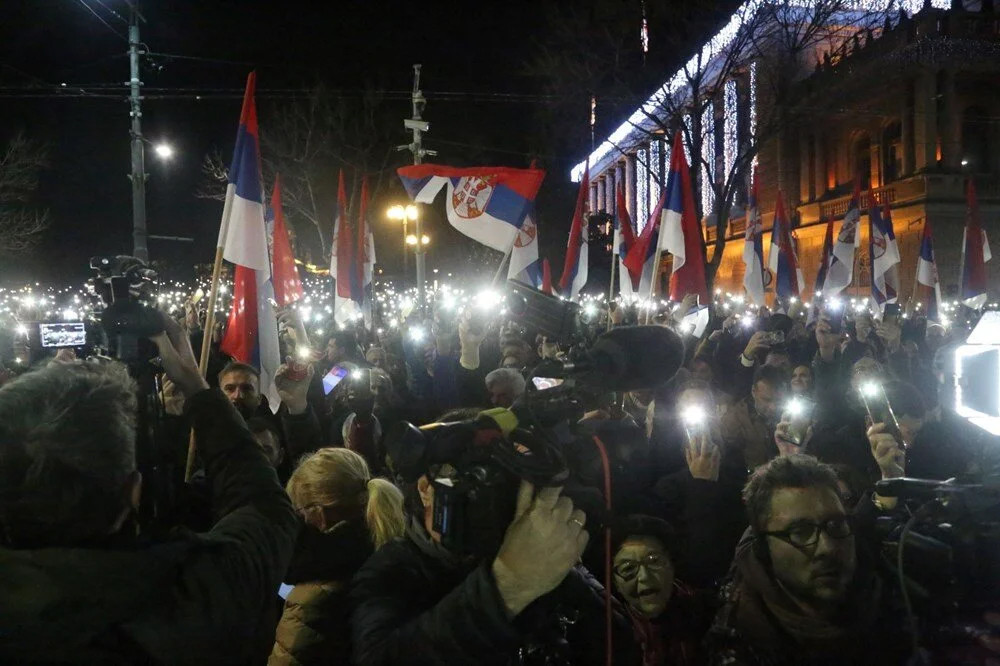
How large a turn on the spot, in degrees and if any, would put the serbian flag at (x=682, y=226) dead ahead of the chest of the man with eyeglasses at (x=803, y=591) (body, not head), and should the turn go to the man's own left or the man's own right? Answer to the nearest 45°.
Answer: approximately 135° to the man's own left

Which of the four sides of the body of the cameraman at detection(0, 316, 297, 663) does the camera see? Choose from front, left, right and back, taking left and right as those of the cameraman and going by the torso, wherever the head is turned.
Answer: back

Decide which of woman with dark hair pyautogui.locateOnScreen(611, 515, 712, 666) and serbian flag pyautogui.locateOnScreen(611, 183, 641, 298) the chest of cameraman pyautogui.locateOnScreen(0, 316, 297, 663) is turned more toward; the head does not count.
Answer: the serbian flag

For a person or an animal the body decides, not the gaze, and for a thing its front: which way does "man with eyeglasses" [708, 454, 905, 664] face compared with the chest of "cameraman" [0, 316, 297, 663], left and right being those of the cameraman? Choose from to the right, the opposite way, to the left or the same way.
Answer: the opposite way

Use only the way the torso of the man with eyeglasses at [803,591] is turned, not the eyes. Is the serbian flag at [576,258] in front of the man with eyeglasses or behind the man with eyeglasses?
behind
